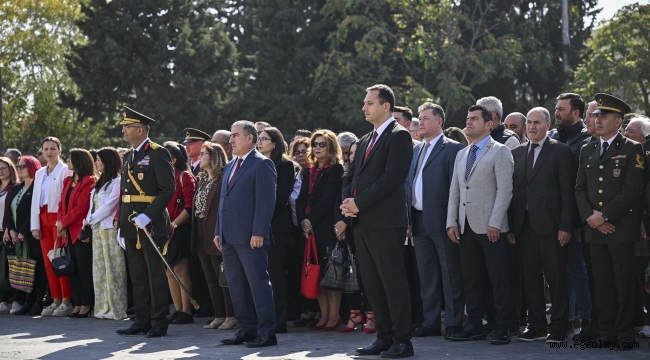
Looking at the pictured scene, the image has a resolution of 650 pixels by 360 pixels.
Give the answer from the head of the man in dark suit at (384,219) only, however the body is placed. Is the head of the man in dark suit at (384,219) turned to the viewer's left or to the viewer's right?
to the viewer's left

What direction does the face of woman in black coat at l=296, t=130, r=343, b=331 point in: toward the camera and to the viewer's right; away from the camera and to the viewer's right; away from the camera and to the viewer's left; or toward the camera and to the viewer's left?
toward the camera and to the viewer's left

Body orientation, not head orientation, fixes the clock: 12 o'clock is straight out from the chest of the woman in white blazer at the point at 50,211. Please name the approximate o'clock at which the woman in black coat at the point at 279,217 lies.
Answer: The woman in black coat is roughly at 9 o'clock from the woman in white blazer.

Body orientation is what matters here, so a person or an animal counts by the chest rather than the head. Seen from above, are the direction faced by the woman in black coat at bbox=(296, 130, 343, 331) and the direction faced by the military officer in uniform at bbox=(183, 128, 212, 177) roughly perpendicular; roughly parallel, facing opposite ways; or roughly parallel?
roughly parallel

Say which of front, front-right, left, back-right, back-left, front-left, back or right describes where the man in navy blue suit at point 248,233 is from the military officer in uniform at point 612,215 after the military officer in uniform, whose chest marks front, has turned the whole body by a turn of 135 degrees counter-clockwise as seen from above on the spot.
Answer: back

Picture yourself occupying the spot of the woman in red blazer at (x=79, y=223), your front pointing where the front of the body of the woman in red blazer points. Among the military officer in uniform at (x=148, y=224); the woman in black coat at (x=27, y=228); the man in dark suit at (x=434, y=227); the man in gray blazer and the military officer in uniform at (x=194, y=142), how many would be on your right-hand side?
1

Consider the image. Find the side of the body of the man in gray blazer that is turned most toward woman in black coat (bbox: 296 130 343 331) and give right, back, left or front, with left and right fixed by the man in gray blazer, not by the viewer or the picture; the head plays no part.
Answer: right

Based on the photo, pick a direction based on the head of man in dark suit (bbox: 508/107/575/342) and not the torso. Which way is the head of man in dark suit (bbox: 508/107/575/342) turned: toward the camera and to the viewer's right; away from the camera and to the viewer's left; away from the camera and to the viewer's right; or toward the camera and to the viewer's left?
toward the camera and to the viewer's left

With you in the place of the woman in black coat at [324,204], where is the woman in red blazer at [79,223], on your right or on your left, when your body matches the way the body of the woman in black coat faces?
on your right

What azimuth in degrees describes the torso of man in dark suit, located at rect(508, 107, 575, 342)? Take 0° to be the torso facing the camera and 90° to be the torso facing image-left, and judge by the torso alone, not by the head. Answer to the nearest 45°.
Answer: approximately 45°

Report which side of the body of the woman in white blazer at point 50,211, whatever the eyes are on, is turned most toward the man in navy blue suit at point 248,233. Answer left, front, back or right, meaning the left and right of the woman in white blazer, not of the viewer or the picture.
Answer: left

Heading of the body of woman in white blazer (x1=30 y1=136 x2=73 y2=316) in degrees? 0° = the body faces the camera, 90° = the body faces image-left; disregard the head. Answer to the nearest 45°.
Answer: approximately 45°

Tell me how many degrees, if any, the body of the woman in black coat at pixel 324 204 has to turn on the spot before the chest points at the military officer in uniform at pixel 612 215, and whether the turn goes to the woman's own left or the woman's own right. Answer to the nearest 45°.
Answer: approximately 90° to the woman's own left

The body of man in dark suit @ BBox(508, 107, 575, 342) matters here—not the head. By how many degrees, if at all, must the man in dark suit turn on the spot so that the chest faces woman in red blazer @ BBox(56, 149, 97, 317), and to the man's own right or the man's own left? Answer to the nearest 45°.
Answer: approximately 45° to the man's own right

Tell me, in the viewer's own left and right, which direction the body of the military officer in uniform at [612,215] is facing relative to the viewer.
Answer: facing the viewer and to the left of the viewer
